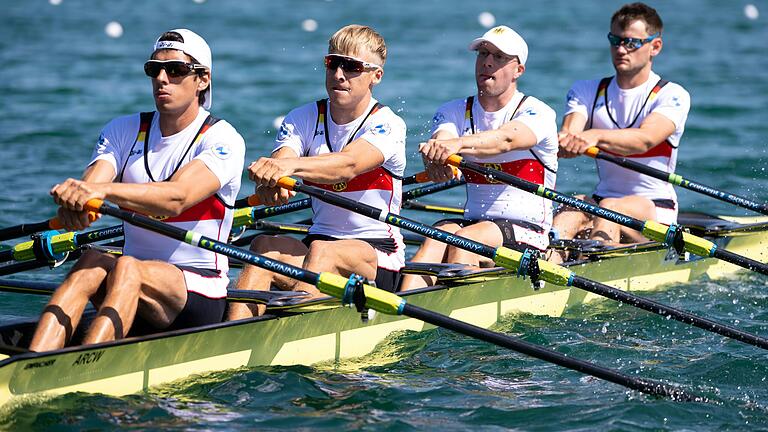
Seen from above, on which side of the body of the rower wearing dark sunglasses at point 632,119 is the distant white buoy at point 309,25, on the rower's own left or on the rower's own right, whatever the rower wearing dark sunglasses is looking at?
on the rower's own right

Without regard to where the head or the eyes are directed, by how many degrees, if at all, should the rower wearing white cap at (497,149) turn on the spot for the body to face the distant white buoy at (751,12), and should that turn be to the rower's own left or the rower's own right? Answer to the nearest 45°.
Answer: approximately 135° to the rower's own right

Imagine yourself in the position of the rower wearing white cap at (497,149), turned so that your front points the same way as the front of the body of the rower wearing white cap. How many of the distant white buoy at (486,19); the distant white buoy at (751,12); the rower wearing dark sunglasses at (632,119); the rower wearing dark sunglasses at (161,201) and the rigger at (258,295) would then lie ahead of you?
2

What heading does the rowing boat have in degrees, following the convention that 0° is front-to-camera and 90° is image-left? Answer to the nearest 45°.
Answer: approximately 225°

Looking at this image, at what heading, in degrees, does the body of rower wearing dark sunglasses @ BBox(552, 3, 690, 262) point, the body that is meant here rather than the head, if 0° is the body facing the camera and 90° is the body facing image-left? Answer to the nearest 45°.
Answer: approximately 45°

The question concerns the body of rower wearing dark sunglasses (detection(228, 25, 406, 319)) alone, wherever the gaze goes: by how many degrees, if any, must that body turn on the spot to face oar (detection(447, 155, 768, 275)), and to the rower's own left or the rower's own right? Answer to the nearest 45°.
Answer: approximately 135° to the rower's own left

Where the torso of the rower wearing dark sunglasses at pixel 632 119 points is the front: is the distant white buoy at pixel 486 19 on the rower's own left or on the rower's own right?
on the rower's own right

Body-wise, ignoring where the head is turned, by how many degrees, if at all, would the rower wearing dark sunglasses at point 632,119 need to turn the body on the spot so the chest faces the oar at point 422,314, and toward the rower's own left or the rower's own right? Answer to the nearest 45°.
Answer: approximately 45° to the rower's own left

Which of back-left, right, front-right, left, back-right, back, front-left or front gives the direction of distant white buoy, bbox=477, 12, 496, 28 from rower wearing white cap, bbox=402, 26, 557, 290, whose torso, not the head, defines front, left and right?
back-right
